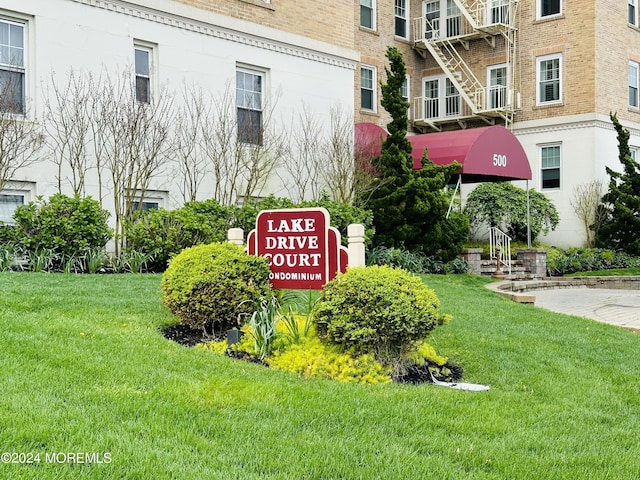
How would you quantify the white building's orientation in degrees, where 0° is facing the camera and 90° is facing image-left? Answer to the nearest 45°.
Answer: approximately 315°

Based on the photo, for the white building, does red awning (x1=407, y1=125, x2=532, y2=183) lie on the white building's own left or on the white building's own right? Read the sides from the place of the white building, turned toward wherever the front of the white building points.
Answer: on the white building's own left

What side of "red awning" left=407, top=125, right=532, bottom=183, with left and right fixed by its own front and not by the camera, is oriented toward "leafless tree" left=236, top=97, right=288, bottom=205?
right

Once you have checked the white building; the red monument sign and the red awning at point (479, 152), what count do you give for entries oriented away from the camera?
0

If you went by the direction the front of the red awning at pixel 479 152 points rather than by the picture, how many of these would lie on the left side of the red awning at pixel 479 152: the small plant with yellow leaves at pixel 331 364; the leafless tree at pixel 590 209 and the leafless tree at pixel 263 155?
1

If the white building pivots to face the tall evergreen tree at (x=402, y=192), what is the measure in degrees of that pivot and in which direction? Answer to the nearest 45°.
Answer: approximately 45° to its left

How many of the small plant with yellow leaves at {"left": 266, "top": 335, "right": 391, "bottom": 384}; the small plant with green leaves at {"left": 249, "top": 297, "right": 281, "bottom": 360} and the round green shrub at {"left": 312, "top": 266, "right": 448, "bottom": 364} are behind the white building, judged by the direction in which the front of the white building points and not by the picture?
0

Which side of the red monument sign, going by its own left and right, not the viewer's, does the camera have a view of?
front

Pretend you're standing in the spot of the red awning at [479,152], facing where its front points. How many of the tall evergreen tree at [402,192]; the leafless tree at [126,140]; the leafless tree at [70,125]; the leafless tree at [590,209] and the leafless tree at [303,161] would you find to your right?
4

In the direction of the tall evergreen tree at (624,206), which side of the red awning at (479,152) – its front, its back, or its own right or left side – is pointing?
left

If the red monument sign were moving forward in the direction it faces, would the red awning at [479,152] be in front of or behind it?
behind

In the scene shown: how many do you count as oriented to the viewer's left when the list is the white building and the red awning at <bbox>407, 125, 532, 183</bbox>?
0

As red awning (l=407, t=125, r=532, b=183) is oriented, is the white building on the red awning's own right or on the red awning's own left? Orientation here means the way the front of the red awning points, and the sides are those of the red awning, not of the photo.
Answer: on the red awning's own right

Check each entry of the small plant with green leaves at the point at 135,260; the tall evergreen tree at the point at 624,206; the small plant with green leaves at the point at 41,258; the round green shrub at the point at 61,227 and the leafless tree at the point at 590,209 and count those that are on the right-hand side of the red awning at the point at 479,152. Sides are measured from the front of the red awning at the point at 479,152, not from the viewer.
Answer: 3

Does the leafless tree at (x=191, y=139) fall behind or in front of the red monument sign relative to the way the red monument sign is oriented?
behind

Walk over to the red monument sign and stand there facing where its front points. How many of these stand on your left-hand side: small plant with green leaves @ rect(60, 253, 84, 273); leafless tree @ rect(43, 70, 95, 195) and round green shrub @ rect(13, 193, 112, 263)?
0

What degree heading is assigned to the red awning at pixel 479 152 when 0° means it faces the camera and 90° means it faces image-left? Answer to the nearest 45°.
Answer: approximately 315°
